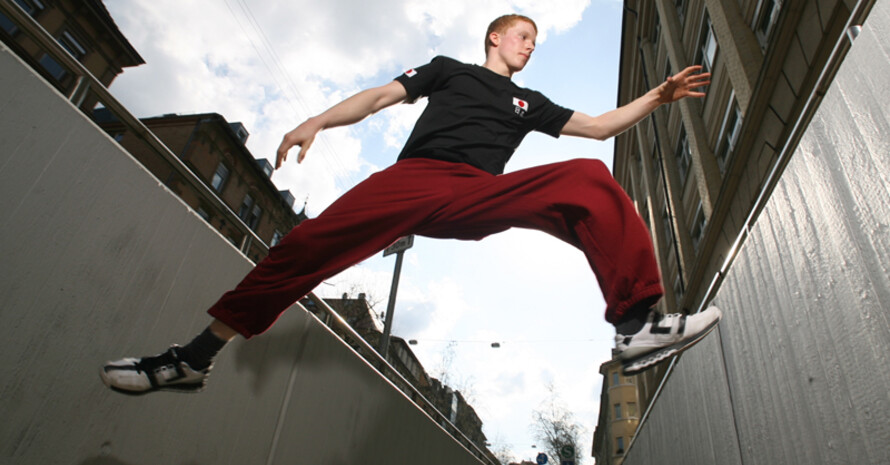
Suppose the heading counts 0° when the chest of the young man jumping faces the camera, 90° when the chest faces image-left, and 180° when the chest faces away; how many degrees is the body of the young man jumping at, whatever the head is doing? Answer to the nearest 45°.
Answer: approximately 315°

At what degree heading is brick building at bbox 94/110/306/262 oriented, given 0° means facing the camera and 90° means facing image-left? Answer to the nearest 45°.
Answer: approximately 315°

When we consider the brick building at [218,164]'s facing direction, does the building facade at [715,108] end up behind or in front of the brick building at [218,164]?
in front

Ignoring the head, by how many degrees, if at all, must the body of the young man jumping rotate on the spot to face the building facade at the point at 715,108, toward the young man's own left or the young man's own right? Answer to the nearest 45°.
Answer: approximately 90° to the young man's own left

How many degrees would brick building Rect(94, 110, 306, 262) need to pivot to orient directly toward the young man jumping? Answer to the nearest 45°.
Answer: approximately 45° to its right

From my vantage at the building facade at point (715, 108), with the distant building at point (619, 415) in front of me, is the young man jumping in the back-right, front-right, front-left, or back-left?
back-left
